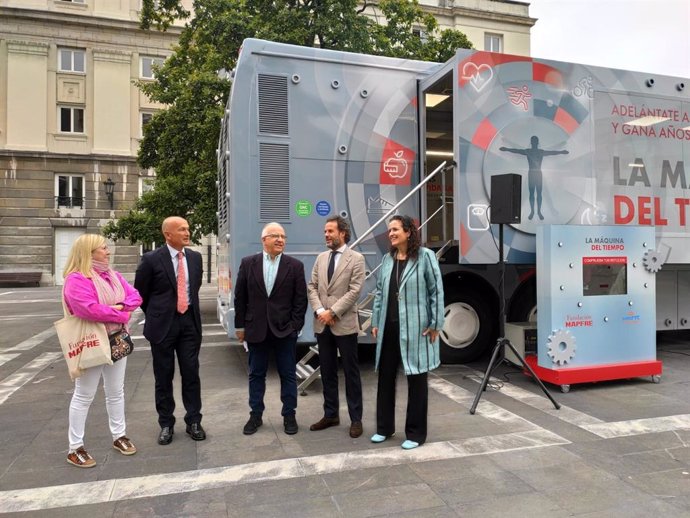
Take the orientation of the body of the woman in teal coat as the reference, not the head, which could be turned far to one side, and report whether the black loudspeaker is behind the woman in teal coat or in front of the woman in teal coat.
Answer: behind

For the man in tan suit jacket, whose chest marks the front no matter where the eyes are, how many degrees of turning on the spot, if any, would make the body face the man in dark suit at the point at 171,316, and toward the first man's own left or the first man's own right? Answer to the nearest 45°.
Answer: approximately 45° to the first man's own right

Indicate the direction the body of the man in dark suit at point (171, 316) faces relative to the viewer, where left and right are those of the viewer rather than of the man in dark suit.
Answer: facing the viewer and to the right of the viewer

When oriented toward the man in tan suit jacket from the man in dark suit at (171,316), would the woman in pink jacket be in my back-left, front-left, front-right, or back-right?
back-right

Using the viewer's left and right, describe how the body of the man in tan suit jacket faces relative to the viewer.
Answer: facing the viewer and to the left of the viewer

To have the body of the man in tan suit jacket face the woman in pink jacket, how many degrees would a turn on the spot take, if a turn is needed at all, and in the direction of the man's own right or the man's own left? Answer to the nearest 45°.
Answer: approximately 45° to the man's own right

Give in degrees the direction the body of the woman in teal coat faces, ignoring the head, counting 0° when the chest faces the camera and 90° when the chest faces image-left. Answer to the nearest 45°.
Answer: approximately 45°

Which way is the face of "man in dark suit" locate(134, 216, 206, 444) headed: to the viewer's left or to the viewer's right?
to the viewer's right

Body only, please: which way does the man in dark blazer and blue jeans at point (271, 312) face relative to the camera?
toward the camera

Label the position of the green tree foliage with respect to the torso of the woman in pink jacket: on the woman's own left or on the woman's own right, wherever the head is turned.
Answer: on the woman's own left

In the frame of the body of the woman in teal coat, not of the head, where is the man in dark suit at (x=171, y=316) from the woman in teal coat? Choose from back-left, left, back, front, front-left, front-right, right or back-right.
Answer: front-right

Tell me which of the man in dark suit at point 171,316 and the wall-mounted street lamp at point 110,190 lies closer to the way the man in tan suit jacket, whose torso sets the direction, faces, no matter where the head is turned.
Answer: the man in dark suit

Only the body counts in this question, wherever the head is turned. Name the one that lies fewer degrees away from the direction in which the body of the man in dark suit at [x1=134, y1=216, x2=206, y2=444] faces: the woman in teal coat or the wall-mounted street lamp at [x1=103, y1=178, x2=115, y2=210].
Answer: the woman in teal coat

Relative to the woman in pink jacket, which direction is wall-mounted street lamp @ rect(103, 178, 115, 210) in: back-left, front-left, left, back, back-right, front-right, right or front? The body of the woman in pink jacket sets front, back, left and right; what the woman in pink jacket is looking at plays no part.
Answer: back-left

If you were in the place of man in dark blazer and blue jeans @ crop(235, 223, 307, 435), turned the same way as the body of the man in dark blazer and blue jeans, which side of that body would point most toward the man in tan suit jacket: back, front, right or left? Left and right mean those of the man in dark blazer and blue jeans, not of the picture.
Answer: left
